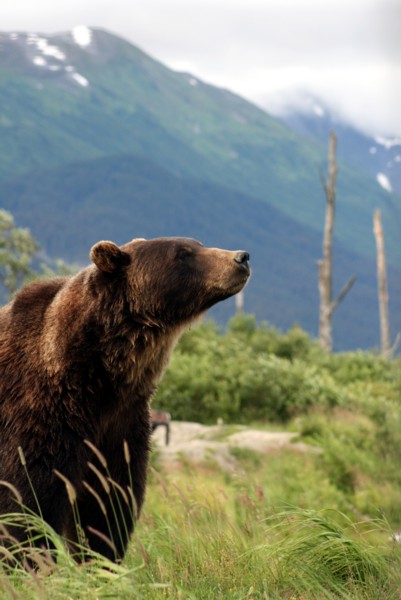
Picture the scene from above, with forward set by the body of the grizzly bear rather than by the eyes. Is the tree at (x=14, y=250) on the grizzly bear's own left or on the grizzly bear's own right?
on the grizzly bear's own left

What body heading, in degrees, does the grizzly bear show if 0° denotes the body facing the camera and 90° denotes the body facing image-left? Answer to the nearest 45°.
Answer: approximately 270°

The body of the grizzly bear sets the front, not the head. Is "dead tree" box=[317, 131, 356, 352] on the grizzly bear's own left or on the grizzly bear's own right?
on the grizzly bear's own left
